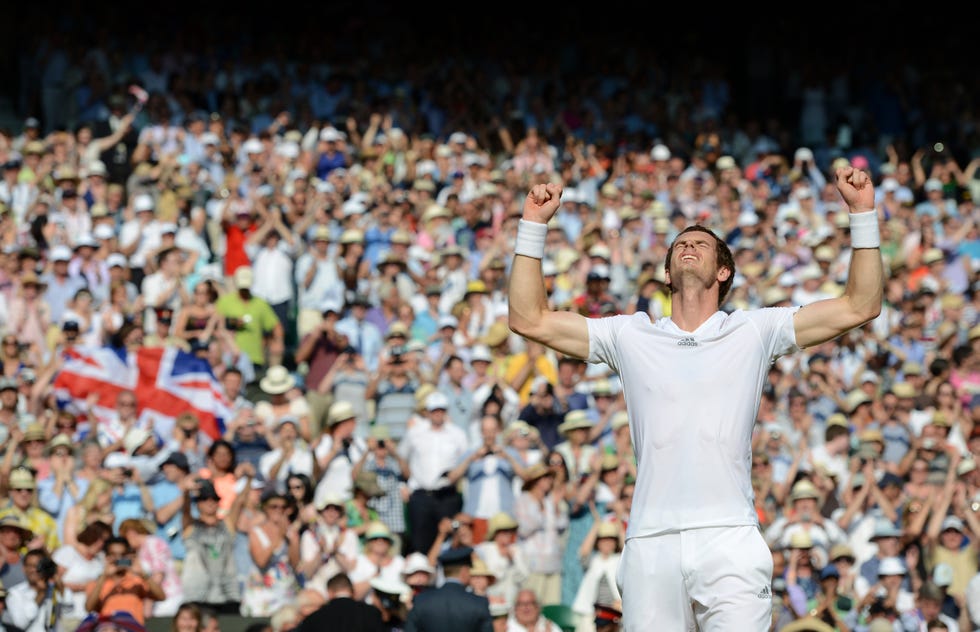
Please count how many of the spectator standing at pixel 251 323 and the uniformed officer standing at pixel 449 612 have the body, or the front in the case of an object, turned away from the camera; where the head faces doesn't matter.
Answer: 1

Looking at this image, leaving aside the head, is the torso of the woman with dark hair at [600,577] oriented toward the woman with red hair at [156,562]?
no

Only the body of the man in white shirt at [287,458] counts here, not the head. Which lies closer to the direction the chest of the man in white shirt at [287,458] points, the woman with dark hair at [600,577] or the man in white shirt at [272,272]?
the woman with dark hair

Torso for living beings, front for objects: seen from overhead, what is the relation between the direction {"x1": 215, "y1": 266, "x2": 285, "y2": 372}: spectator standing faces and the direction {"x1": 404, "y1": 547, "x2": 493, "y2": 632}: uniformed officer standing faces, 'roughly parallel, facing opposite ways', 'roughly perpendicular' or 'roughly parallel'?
roughly parallel, facing opposite ways

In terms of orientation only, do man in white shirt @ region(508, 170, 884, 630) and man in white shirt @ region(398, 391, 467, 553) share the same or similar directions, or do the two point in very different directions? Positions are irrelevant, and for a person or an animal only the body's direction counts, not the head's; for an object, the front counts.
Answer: same or similar directions

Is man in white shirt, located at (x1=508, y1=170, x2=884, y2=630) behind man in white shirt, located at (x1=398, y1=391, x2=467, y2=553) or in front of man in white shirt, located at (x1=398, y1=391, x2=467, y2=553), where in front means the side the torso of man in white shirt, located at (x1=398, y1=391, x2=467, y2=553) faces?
in front

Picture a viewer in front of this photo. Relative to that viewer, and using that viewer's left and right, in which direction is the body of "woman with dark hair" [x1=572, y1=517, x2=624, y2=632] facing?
facing the viewer

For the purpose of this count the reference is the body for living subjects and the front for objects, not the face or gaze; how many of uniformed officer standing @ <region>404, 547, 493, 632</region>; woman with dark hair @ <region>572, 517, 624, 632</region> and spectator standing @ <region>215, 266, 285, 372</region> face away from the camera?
1

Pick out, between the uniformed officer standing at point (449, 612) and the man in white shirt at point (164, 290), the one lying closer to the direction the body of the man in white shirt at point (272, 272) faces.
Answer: the uniformed officer standing

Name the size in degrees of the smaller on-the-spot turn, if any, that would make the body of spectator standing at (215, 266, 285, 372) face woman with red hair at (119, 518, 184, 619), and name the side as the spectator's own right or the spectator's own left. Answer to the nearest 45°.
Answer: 0° — they already face them

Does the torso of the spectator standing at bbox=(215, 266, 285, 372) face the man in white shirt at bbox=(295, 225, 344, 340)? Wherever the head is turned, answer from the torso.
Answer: no

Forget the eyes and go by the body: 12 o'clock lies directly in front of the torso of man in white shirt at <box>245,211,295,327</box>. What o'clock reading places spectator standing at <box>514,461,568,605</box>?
The spectator standing is roughly at 11 o'clock from the man in white shirt.

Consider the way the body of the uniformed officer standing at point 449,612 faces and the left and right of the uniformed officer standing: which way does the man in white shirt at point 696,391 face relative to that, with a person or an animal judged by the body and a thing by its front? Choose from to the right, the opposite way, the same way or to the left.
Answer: the opposite way

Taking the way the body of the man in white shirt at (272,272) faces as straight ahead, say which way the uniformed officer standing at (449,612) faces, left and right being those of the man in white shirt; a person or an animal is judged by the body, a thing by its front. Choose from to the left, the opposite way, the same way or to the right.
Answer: the opposite way

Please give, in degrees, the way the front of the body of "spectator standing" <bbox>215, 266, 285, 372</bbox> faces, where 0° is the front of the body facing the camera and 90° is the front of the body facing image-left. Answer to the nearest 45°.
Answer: approximately 0°

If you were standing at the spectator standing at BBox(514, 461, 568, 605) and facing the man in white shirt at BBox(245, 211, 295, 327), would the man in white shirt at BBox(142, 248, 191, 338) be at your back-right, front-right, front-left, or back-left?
front-left

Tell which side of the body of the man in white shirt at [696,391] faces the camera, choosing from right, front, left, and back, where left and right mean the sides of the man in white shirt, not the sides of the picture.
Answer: front

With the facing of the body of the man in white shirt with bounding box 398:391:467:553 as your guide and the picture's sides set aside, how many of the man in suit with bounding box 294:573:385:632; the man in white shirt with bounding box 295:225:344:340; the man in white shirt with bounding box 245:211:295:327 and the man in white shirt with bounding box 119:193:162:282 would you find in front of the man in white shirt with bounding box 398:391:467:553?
1
